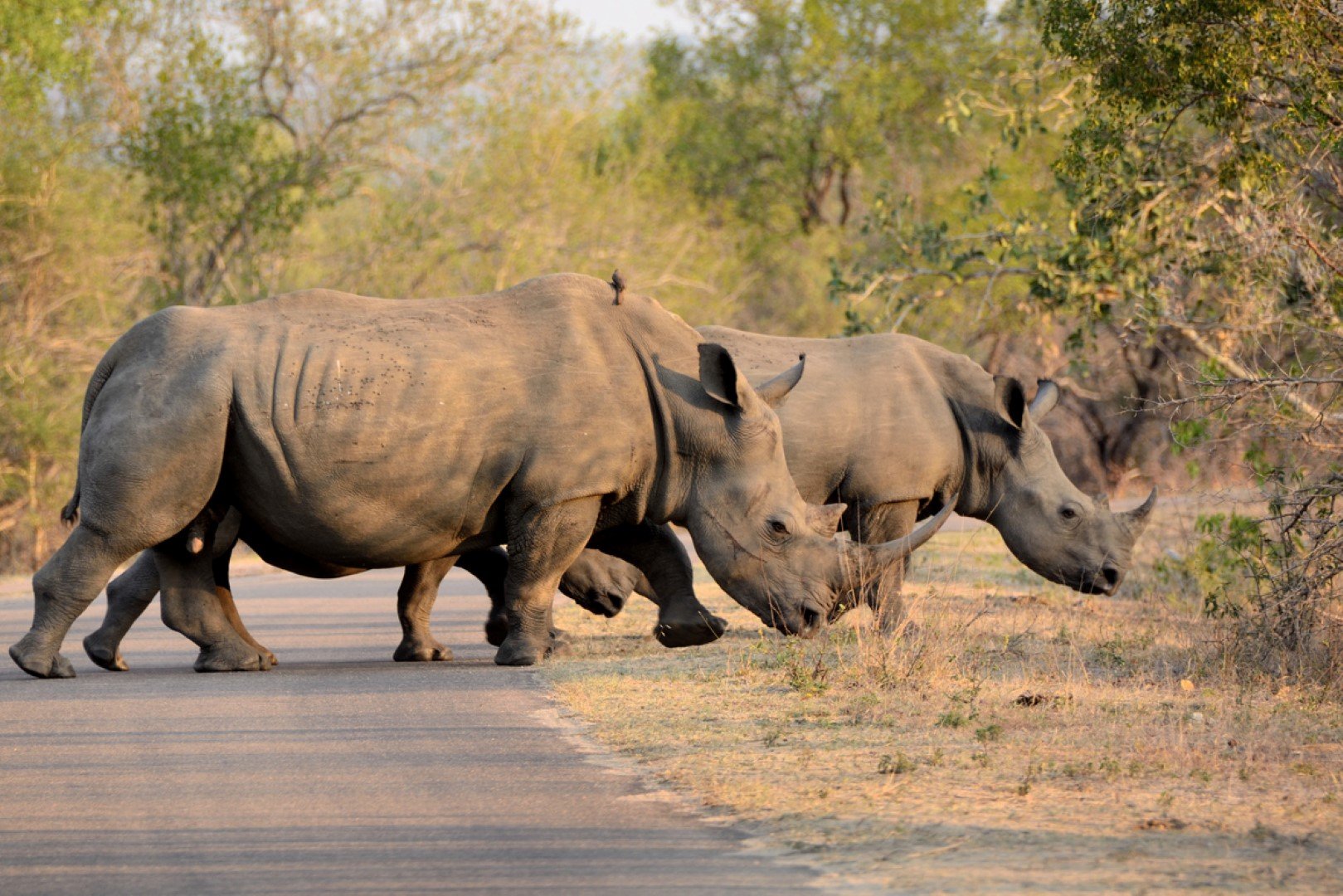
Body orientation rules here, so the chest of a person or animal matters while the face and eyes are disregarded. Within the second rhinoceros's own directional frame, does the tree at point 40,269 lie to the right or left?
on its left

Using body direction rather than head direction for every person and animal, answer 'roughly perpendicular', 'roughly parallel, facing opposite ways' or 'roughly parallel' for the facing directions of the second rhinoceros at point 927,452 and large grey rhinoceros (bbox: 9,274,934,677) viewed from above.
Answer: roughly parallel

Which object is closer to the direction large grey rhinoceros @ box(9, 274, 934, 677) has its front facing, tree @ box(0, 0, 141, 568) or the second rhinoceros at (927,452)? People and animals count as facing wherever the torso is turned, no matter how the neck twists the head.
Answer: the second rhinoceros

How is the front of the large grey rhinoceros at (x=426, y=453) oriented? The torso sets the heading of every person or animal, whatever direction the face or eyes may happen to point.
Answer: to the viewer's right

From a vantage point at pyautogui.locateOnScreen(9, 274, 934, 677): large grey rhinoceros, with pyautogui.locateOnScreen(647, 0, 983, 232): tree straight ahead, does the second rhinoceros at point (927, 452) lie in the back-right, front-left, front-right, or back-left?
front-right

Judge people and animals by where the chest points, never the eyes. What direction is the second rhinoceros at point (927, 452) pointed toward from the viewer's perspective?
to the viewer's right

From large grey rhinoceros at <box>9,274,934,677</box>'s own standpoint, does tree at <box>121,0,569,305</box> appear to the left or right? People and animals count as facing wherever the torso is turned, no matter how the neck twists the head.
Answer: on its left

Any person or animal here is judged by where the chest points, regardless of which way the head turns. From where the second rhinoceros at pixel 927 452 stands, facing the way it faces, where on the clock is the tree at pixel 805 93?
The tree is roughly at 9 o'clock from the second rhinoceros.

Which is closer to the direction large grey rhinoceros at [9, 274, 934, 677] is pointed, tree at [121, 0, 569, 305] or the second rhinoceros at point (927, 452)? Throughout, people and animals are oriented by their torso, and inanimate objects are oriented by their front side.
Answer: the second rhinoceros

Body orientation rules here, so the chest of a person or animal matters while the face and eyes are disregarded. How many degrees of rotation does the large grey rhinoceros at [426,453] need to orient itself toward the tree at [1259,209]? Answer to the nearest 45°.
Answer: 0° — it already faces it
